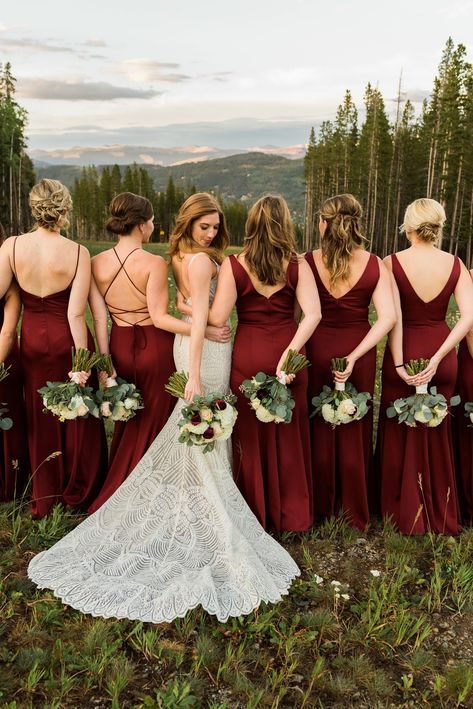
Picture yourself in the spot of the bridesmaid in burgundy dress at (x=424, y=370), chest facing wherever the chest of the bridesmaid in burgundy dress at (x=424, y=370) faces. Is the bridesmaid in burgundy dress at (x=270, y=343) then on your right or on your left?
on your left

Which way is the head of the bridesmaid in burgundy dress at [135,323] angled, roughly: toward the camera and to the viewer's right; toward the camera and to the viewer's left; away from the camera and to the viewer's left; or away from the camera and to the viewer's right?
away from the camera and to the viewer's right

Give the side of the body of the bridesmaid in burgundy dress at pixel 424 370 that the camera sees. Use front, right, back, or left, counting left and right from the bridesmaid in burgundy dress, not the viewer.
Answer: back

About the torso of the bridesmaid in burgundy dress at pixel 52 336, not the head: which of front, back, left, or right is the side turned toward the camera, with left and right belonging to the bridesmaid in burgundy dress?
back

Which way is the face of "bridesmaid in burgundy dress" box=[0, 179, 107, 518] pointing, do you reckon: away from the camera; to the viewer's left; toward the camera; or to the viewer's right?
away from the camera

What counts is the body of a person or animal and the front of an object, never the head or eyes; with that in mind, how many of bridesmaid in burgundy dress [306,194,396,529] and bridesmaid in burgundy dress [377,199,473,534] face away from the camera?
2

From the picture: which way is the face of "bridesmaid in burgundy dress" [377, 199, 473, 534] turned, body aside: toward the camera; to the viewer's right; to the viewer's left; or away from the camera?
away from the camera

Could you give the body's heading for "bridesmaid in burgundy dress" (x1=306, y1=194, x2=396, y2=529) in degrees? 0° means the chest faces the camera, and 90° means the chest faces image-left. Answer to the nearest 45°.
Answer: approximately 180°

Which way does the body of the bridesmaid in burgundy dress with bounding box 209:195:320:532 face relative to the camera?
away from the camera

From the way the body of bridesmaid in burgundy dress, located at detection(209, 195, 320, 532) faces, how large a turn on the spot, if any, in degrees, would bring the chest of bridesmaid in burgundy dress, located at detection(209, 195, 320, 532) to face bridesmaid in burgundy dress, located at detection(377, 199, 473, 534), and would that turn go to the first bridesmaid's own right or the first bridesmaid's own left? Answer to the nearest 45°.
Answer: approximately 90° to the first bridesmaid's own right

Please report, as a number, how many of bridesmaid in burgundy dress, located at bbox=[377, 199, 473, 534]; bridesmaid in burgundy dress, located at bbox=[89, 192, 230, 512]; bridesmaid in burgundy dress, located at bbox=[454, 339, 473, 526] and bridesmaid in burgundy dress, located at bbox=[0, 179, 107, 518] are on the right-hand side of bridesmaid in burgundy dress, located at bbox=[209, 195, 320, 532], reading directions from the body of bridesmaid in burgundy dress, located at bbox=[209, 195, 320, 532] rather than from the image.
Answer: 2

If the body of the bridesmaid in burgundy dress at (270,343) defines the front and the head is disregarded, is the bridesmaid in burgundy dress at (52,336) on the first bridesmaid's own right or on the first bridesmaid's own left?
on the first bridesmaid's own left

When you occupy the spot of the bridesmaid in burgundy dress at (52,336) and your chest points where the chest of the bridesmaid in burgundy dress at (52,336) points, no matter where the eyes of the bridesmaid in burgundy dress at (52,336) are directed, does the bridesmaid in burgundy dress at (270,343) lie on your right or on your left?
on your right
